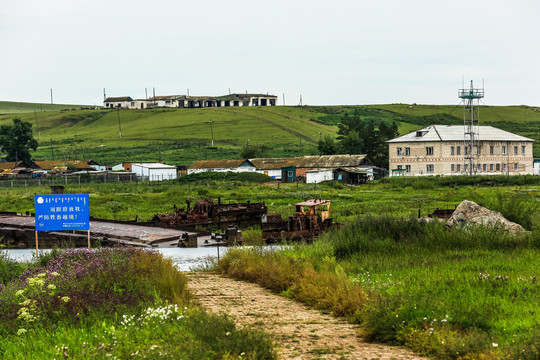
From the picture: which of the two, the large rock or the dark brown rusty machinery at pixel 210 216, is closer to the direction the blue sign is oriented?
the large rock

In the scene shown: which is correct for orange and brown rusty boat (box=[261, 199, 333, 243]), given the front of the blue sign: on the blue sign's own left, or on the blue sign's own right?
on the blue sign's own left

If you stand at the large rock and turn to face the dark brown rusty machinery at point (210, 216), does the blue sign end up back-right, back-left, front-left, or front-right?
front-left

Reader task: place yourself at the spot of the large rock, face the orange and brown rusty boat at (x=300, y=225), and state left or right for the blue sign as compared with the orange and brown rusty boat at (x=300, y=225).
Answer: left

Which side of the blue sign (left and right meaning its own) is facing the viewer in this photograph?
front

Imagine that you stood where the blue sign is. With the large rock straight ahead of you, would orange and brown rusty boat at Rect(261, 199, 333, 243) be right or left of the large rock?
left

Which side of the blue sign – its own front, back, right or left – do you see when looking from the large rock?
left

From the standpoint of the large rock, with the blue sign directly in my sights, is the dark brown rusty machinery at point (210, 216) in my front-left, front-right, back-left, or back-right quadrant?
front-right
